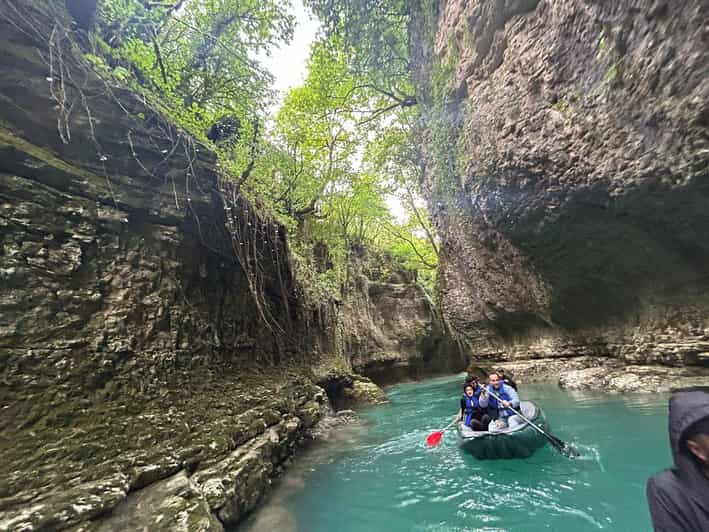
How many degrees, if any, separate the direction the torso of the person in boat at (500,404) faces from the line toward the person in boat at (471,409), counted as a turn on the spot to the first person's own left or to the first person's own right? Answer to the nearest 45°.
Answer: approximately 90° to the first person's own right

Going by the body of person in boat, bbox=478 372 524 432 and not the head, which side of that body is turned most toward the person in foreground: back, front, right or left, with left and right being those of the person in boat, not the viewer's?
front

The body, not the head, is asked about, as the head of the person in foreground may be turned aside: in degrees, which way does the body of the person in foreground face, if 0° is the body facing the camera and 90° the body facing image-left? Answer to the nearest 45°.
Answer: approximately 315°

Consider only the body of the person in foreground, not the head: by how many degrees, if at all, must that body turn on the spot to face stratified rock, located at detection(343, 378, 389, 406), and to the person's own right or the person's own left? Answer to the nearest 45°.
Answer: approximately 180°

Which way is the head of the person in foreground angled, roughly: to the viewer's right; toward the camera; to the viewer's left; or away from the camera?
to the viewer's right

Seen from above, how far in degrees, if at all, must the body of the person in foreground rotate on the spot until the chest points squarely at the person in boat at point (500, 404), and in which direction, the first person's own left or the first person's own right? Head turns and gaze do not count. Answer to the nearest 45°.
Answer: approximately 180°

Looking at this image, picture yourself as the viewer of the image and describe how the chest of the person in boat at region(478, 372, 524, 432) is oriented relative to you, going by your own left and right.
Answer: facing the viewer
